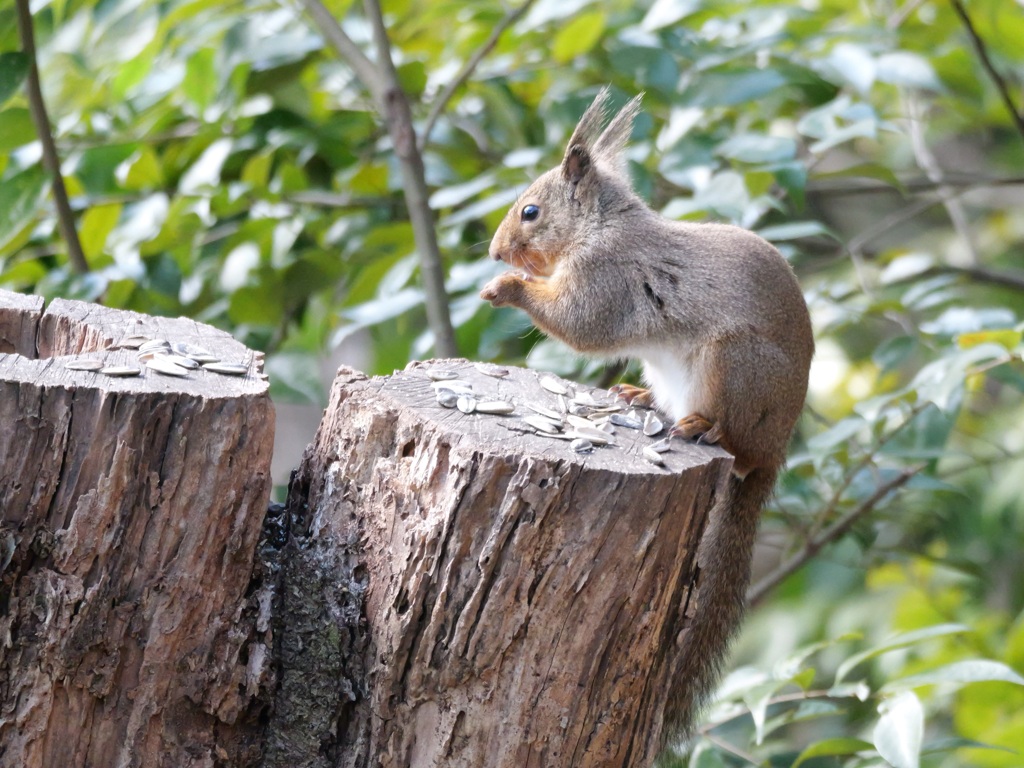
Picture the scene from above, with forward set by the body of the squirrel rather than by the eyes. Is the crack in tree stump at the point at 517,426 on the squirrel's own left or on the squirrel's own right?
on the squirrel's own left

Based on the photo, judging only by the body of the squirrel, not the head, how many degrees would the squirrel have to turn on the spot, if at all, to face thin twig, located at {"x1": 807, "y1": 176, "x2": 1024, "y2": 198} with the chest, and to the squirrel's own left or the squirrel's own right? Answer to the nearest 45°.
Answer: approximately 135° to the squirrel's own right

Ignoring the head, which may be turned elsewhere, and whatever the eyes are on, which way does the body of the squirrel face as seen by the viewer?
to the viewer's left

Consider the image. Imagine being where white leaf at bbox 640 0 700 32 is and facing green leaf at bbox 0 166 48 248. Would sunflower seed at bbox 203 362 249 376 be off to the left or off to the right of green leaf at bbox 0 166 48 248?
left

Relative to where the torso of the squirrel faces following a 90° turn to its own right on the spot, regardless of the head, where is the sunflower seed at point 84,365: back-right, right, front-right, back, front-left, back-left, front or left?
back-left

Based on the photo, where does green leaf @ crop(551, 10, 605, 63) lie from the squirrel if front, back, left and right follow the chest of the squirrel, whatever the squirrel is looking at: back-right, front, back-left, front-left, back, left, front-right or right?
right

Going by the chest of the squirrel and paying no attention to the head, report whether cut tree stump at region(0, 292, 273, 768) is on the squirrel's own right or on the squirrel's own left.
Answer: on the squirrel's own left

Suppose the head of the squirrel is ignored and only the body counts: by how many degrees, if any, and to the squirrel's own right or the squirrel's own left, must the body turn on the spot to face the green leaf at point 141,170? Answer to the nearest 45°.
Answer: approximately 45° to the squirrel's own right

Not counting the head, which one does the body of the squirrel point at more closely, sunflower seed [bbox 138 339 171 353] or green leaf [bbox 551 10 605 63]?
the sunflower seed
